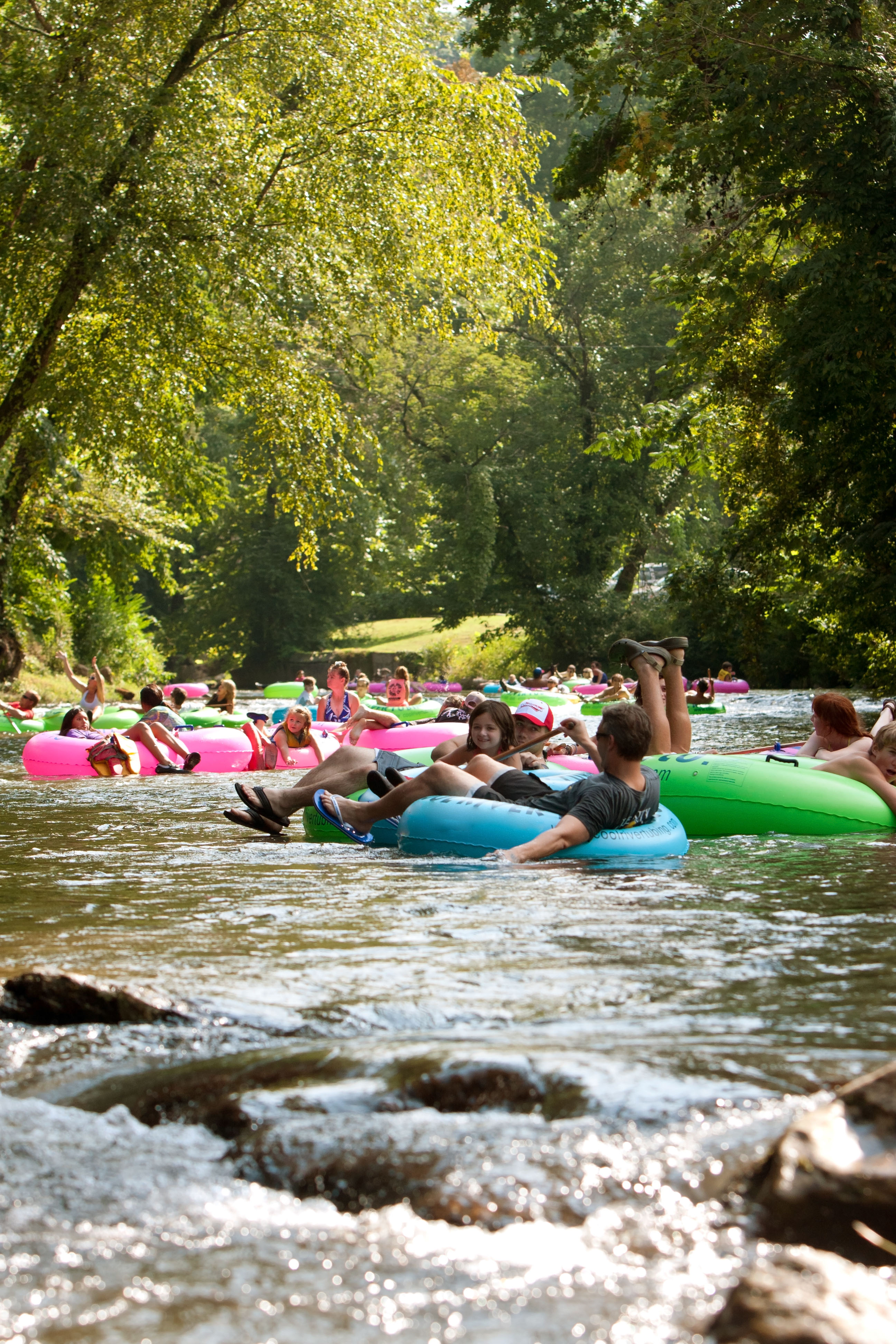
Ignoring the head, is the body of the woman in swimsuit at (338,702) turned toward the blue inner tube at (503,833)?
yes

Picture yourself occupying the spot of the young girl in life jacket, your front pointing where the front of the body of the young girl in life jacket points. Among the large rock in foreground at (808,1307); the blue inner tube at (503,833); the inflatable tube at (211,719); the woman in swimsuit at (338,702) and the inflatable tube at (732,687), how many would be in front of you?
2

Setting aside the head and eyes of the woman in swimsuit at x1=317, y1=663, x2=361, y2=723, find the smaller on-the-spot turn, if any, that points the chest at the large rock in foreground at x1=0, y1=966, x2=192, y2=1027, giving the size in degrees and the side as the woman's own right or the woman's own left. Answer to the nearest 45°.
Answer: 0° — they already face it

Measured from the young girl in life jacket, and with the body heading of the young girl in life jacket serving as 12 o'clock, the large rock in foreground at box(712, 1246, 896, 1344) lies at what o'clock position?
The large rock in foreground is roughly at 12 o'clock from the young girl in life jacket.

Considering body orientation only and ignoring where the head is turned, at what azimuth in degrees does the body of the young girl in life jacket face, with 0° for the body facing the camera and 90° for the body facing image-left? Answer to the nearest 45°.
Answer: approximately 0°

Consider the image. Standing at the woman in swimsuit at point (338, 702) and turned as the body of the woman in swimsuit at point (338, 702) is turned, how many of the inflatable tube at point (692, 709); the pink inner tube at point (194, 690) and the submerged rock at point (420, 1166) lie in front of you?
1

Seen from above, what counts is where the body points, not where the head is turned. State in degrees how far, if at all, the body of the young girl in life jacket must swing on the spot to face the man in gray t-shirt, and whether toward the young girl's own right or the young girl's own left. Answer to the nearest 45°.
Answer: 0° — they already face them

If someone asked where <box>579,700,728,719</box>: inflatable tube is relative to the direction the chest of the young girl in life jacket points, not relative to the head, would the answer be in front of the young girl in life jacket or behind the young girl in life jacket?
behind

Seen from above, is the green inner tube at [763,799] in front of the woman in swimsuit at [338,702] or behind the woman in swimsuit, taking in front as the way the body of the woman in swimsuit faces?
in front

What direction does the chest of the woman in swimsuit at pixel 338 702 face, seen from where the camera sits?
toward the camera

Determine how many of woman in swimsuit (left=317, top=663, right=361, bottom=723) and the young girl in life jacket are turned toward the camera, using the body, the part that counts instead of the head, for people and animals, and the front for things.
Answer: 2

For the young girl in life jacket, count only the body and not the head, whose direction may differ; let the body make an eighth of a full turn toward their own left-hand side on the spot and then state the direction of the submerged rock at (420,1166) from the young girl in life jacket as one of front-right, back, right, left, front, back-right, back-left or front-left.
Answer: front-right

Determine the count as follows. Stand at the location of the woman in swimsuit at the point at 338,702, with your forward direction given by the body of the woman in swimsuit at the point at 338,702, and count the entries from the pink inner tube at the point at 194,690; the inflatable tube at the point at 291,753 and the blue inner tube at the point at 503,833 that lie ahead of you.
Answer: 2

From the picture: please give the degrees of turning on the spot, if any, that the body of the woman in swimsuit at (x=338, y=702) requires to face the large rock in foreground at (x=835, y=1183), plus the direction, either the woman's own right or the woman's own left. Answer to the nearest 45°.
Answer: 0° — they already face it

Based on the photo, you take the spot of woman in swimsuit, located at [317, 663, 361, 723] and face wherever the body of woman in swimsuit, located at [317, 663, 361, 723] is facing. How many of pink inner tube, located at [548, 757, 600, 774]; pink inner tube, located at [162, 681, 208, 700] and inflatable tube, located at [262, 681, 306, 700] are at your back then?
2

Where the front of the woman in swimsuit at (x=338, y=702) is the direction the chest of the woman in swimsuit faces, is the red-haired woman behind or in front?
in front
